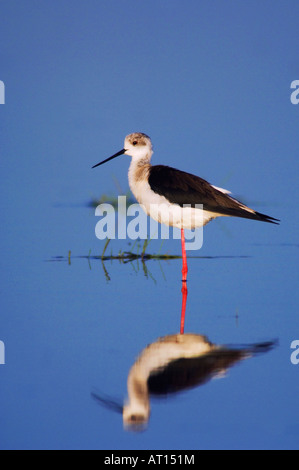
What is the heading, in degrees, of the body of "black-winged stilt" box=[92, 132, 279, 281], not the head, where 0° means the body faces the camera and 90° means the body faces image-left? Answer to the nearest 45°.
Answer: approximately 90°
